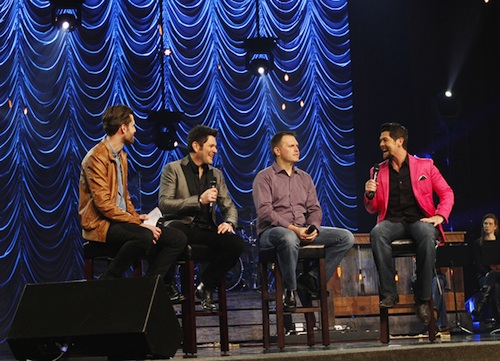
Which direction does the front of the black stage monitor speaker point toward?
away from the camera

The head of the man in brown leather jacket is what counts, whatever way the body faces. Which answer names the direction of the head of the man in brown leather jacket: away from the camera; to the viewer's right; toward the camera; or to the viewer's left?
to the viewer's right

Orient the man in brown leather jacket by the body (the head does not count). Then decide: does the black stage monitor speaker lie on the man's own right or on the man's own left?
on the man's own right

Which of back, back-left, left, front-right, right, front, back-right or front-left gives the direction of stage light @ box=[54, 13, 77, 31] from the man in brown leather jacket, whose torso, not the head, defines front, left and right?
left

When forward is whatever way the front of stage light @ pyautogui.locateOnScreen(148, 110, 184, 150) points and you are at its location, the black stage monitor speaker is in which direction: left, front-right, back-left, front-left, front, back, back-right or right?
front-right

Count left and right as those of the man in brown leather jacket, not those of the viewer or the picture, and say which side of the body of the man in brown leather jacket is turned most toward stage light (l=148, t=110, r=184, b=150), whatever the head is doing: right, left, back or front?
left

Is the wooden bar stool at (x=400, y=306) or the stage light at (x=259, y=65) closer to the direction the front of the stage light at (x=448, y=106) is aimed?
the wooden bar stool

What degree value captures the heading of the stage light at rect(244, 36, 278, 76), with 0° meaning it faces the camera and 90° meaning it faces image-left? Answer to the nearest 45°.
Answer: approximately 0°

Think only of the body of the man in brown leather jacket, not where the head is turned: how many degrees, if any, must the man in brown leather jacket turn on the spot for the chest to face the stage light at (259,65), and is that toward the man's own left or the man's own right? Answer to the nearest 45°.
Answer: approximately 90° to the man's own left

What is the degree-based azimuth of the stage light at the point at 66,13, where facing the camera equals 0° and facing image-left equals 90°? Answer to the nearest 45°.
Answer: approximately 0°

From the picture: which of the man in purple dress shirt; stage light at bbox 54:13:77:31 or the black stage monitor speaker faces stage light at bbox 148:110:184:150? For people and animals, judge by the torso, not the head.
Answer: the black stage monitor speaker

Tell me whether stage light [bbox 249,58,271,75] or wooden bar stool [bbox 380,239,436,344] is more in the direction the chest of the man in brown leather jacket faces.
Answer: the wooden bar stool

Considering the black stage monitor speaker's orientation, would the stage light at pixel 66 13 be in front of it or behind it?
in front

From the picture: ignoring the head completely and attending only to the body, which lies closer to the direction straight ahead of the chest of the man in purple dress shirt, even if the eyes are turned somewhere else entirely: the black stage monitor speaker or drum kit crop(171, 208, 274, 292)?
the black stage monitor speaker

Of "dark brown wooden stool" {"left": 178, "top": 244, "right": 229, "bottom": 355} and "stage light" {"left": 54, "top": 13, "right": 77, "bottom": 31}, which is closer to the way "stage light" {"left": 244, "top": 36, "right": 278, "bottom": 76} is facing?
the dark brown wooden stool

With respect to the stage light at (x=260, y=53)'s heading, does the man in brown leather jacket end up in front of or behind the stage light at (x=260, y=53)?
in front

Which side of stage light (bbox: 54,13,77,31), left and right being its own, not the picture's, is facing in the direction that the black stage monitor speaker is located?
front

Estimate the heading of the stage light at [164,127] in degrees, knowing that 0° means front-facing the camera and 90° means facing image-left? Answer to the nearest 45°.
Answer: approximately 315°
